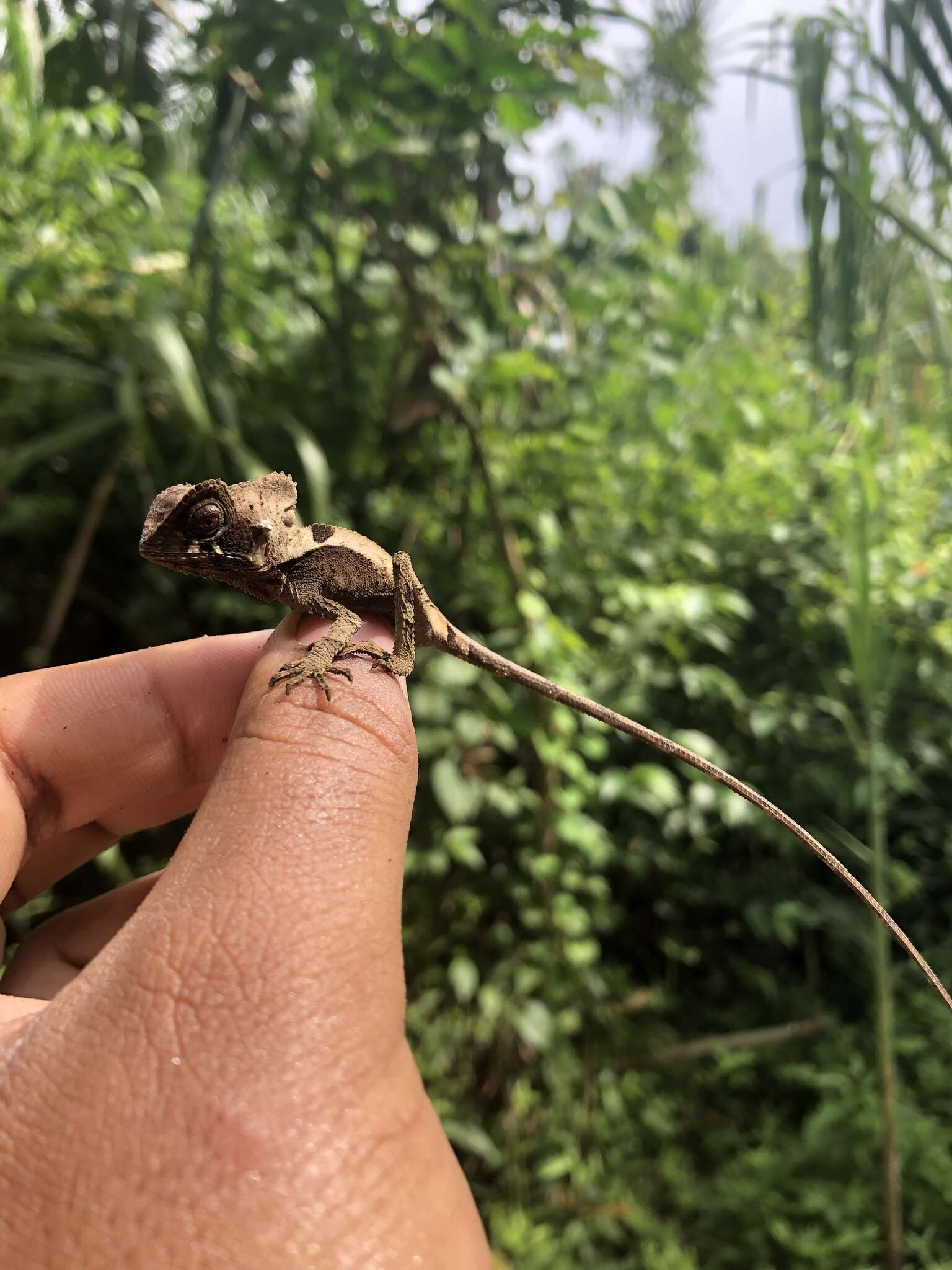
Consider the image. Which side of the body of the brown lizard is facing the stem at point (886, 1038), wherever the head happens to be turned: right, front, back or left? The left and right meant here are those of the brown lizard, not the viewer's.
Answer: right

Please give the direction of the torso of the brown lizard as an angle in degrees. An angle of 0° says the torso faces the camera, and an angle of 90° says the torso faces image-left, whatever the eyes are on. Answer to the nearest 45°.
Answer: approximately 90°
